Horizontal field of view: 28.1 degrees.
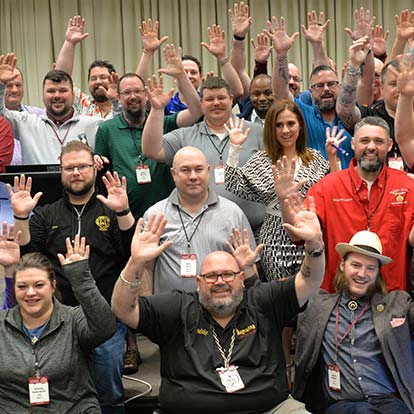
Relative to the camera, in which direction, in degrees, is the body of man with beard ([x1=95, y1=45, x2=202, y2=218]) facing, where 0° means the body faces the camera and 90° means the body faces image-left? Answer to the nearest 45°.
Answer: approximately 0°

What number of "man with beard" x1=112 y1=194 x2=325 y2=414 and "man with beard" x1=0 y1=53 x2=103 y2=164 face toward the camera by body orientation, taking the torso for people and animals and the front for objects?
2

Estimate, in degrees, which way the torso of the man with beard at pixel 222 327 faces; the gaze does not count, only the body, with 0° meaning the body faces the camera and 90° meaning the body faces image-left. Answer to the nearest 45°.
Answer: approximately 0°

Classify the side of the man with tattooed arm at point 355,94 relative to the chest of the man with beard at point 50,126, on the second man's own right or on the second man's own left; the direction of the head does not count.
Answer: on the second man's own left
